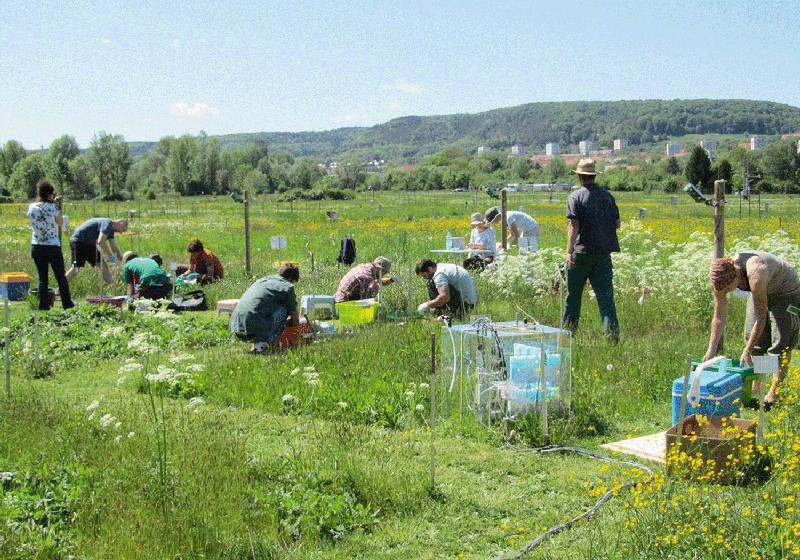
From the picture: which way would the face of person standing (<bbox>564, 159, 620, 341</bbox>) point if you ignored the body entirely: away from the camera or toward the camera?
away from the camera

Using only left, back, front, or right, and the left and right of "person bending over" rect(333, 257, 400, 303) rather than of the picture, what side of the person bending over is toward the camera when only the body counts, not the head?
right

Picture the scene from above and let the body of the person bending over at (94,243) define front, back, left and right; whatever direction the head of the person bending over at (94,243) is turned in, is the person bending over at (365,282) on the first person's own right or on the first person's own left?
on the first person's own right

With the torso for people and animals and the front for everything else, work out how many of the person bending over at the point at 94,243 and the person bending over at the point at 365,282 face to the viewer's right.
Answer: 2

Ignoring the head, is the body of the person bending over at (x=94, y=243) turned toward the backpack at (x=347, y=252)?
yes

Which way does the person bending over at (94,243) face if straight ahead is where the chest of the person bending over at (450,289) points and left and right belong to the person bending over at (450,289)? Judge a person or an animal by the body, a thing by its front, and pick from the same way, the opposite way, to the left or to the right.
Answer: the opposite way

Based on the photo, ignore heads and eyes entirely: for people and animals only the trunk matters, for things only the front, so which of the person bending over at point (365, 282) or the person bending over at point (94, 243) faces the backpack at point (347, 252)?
the person bending over at point (94, 243)

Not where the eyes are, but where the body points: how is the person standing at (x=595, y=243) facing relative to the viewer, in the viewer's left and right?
facing away from the viewer and to the left of the viewer

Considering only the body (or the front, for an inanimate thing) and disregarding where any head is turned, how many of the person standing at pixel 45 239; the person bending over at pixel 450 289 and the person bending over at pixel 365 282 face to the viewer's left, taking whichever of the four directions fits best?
1

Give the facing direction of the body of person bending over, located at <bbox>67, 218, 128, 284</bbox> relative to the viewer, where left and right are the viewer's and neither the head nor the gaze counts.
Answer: facing to the right of the viewer

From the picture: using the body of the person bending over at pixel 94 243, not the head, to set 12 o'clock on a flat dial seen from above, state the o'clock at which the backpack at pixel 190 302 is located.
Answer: The backpack is roughly at 2 o'clock from the person bending over.
